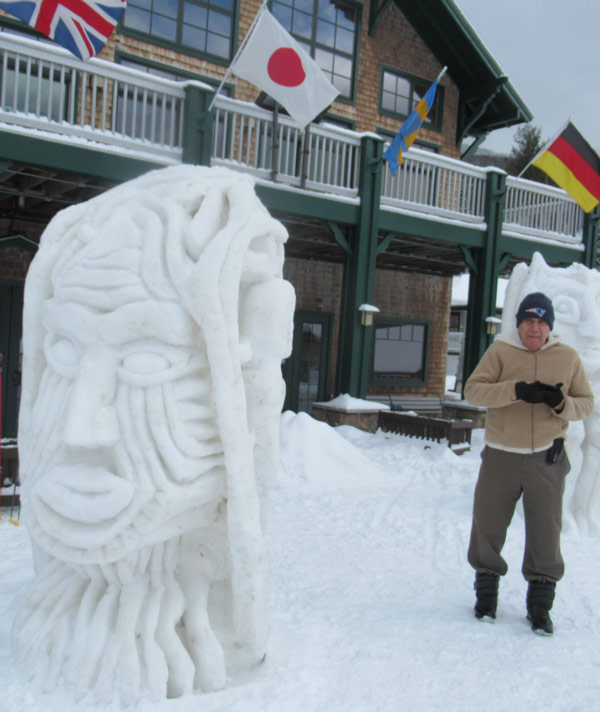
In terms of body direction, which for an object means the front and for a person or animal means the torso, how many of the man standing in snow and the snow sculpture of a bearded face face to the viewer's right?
0

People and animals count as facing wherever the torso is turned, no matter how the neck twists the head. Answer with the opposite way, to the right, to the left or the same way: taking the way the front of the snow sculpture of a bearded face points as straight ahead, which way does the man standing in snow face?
the same way

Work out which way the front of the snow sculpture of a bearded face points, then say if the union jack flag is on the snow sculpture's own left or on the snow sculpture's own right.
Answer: on the snow sculpture's own right

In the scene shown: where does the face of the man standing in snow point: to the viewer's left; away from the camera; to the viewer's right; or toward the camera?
toward the camera

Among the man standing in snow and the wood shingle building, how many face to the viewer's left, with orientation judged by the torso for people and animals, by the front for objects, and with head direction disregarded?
0

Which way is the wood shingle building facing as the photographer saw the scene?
facing the viewer and to the right of the viewer

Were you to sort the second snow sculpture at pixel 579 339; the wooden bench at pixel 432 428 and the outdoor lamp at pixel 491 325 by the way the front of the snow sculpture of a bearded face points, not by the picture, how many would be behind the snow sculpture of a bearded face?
3

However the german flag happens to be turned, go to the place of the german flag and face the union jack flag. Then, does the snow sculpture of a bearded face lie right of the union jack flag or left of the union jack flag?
left

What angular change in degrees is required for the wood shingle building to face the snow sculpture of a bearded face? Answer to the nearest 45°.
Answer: approximately 45° to its right

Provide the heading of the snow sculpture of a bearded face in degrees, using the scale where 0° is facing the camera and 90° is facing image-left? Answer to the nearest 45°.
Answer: approximately 45°

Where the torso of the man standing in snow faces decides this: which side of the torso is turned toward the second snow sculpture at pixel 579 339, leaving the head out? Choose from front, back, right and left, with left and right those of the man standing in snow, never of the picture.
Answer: back

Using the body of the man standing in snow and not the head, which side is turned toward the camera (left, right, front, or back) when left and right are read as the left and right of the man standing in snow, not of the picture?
front
